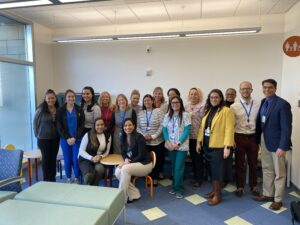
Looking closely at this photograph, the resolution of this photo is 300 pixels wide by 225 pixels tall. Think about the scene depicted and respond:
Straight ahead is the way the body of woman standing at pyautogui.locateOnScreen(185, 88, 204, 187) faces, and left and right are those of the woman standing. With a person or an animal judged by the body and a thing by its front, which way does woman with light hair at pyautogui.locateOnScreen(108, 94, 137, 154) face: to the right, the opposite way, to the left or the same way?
the same way

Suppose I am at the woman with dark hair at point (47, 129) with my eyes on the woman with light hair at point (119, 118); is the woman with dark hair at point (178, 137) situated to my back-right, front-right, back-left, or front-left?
front-right

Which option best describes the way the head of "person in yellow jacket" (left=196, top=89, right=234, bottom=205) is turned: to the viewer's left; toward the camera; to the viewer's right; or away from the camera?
toward the camera

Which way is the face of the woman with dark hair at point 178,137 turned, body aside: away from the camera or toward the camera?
toward the camera

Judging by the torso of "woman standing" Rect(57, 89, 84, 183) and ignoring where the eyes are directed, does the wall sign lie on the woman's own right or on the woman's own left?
on the woman's own left

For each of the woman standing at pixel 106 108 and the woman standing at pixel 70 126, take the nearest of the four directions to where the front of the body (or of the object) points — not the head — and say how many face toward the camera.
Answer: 2

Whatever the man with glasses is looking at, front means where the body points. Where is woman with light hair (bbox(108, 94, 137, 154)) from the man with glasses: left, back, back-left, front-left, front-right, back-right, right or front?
right

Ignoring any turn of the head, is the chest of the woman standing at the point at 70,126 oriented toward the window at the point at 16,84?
no

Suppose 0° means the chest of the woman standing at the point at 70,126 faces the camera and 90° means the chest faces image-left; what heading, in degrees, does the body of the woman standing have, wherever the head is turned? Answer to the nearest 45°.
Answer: approximately 0°

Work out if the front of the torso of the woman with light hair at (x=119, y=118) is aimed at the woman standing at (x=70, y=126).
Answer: no

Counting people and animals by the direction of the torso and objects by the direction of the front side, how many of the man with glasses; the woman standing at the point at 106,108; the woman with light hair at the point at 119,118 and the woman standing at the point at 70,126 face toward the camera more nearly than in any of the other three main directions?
4

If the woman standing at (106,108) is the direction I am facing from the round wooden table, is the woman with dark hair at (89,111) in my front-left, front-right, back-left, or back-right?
front-left

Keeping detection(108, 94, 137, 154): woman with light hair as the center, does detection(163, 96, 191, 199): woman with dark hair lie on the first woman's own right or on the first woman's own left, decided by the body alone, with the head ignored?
on the first woman's own left

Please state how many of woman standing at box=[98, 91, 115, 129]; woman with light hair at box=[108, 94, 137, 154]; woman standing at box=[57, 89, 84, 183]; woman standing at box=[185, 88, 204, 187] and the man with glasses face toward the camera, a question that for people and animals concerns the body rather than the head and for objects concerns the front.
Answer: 5

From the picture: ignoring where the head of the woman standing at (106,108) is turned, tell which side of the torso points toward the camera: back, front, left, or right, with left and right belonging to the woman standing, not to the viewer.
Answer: front

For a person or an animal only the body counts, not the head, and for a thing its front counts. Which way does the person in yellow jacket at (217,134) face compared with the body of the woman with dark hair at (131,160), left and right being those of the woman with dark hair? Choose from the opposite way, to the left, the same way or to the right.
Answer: the same way

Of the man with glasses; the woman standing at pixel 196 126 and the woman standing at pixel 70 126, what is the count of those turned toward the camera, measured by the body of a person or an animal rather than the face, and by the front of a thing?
3

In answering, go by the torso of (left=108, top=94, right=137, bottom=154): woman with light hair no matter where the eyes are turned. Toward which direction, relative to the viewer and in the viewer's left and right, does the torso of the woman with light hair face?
facing the viewer

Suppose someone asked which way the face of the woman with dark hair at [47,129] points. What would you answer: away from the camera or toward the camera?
toward the camera
